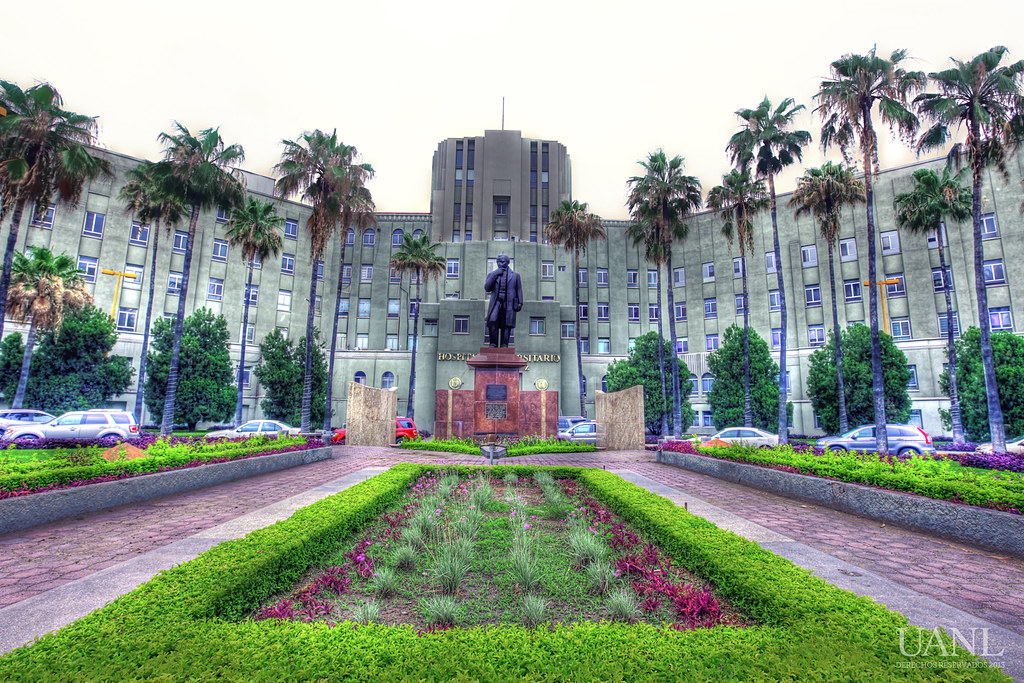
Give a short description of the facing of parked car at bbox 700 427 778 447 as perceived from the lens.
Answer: facing to the left of the viewer

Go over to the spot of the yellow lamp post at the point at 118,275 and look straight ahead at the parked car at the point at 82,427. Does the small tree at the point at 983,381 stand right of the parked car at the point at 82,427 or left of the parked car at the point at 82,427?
left

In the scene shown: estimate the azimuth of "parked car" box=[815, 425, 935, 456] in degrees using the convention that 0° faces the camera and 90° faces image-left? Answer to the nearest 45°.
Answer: approximately 90°

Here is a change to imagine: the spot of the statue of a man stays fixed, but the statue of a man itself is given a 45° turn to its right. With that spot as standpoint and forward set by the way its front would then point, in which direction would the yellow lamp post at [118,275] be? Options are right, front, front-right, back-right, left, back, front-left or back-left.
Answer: right

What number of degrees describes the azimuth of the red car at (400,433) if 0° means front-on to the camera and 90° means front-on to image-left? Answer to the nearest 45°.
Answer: approximately 90°

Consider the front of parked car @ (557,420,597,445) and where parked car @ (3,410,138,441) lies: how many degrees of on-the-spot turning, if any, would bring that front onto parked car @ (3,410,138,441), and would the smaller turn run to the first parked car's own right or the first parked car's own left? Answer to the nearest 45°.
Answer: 0° — it already faces it

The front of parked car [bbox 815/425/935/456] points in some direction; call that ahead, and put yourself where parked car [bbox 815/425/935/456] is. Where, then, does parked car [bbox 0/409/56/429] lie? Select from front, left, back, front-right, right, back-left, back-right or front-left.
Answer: front-left

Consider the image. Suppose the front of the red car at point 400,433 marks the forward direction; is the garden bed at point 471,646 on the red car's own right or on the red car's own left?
on the red car's own left

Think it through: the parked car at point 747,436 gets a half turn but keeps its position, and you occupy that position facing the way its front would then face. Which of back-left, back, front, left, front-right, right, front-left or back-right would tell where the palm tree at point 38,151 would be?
back-right

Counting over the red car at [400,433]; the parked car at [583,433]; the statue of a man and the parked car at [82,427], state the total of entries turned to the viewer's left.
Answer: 3

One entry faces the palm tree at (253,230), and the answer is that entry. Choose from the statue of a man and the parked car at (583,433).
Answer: the parked car

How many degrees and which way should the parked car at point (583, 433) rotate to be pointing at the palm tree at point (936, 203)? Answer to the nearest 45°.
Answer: approximately 180°

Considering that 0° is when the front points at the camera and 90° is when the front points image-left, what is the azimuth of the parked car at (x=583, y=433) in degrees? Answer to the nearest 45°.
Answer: approximately 90°

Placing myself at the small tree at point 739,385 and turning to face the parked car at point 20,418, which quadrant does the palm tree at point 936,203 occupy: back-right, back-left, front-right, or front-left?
back-left

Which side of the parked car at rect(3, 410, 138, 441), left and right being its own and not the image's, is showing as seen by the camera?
left

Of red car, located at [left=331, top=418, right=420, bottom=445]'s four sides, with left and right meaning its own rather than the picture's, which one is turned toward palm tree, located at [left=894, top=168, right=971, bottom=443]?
back
